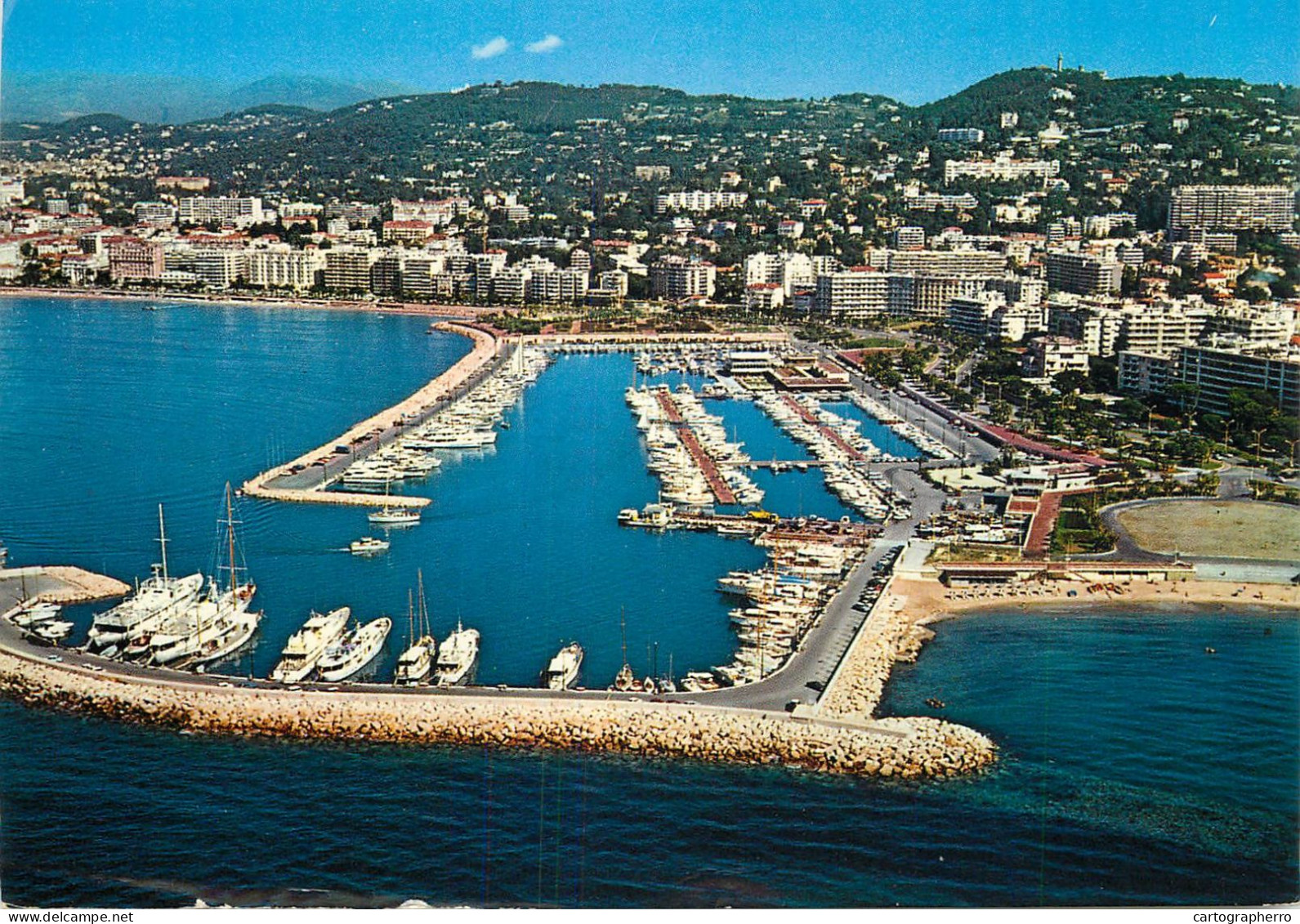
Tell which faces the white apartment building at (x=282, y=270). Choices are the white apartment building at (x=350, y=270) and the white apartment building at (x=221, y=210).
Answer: the white apartment building at (x=221, y=210)

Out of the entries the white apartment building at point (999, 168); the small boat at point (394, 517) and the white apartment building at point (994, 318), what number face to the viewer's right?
0

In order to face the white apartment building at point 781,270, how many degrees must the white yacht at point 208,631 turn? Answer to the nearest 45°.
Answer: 0° — it already faces it

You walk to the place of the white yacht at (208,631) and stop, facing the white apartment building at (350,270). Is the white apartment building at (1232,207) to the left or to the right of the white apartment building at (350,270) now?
right

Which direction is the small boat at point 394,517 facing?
to the viewer's left

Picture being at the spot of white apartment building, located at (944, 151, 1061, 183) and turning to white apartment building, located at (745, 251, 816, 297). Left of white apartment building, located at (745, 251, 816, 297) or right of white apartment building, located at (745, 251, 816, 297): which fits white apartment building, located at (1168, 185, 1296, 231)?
left

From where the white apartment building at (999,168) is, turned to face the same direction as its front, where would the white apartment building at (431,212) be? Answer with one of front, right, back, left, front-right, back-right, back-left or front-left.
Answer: right

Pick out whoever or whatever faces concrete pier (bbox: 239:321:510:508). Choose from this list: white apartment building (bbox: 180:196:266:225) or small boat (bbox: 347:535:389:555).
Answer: the white apartment building

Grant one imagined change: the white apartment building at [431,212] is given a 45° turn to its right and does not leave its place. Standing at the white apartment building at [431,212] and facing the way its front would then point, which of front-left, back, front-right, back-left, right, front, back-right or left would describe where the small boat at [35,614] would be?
front-left

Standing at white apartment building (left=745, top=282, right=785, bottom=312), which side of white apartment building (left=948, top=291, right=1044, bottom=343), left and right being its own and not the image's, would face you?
right

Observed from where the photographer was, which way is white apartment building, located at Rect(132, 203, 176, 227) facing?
facing the viewer

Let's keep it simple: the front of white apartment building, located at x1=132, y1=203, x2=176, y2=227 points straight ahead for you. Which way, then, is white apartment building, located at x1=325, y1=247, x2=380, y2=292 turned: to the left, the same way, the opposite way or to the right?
the same way

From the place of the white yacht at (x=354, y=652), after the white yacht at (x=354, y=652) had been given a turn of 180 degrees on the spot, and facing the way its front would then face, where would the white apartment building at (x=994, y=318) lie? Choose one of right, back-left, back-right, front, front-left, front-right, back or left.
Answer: back

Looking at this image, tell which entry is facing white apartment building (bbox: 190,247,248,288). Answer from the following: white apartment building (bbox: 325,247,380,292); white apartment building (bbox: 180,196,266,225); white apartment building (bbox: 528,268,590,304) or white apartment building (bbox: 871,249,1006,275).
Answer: white apartment building (bbox: 180,196,266,225)

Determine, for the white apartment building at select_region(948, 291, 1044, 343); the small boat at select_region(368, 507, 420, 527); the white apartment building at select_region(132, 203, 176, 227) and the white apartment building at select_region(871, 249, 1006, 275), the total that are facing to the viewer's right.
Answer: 0

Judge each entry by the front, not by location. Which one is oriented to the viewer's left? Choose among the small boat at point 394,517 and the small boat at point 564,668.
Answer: the small boat at point 394,517

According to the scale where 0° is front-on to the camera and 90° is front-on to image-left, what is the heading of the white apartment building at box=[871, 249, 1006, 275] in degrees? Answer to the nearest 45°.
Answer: approximately 0°

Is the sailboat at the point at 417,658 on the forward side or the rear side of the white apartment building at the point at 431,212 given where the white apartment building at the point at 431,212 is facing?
on the forward side

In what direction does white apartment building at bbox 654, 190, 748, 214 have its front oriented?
toward the camera

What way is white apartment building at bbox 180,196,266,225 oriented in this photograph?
toward the camera
